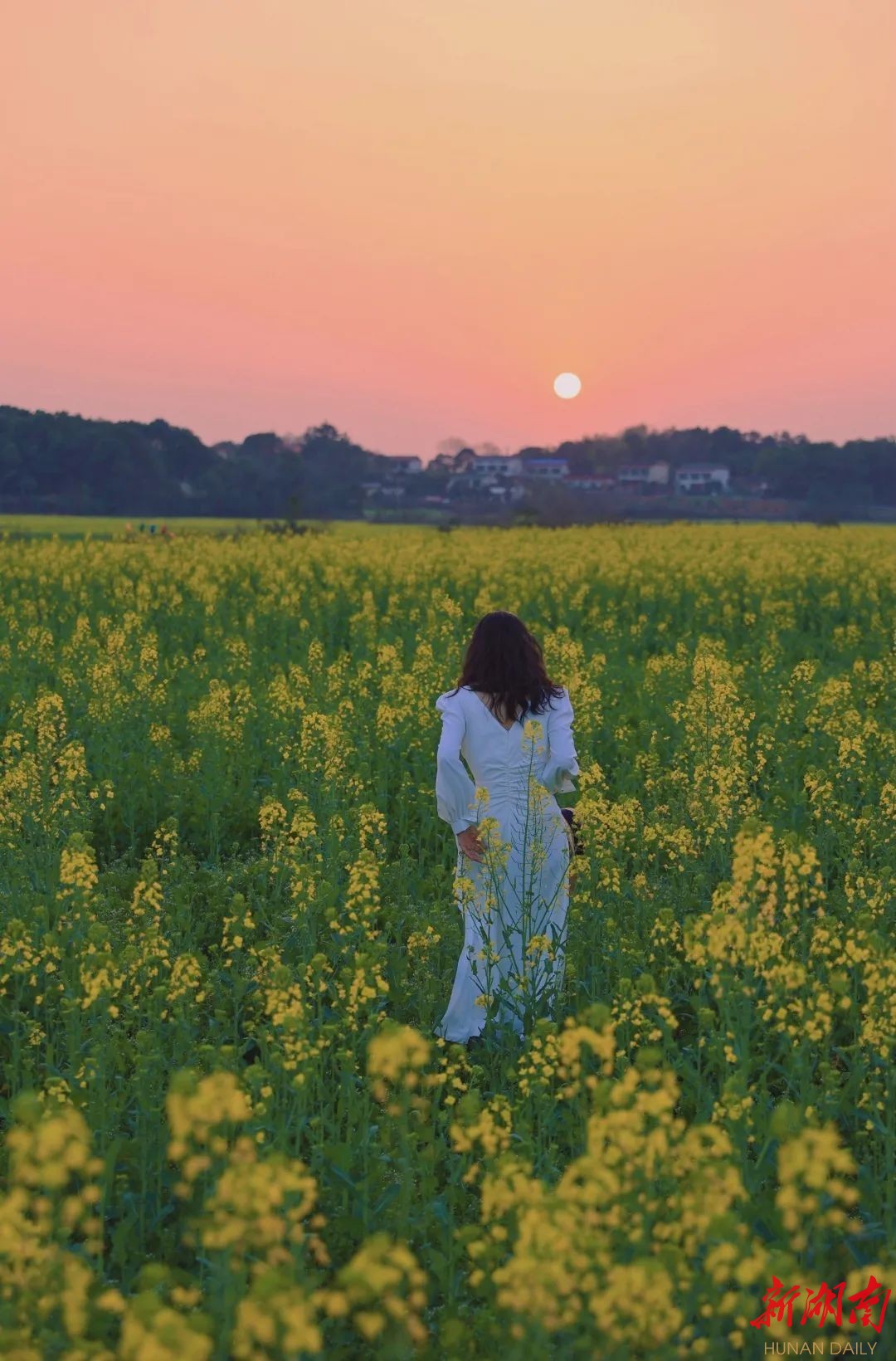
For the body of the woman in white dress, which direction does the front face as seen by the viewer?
away from the camera

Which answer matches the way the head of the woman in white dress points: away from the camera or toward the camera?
away from the camera
